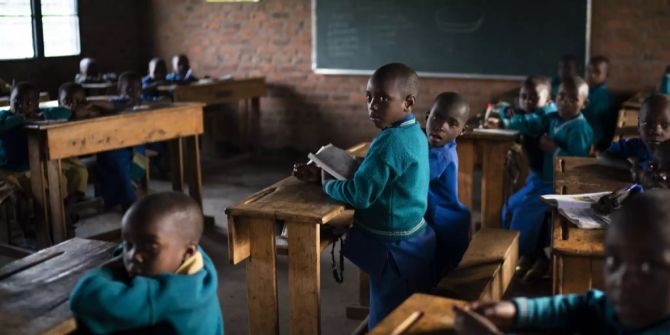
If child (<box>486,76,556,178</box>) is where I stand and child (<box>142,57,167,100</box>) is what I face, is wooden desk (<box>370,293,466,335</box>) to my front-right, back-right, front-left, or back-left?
back-left

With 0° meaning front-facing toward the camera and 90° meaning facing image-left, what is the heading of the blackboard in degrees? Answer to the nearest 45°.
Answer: approximately 0°

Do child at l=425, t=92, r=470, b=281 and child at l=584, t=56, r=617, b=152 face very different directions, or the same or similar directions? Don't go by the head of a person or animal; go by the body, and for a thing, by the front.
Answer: same or similar directions

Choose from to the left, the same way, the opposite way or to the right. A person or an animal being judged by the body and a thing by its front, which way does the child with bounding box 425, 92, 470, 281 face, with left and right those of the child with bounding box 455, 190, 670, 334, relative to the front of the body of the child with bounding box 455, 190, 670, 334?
the same way

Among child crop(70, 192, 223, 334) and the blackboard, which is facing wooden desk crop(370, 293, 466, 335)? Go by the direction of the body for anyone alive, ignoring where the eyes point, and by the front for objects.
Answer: the blackboard

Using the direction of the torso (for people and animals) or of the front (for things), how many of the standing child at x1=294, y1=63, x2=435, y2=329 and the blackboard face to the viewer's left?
1

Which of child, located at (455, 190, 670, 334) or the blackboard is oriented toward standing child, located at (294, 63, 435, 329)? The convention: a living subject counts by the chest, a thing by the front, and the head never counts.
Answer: the blackboard

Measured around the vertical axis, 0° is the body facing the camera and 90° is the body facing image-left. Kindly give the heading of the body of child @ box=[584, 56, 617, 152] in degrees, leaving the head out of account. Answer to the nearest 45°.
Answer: approximately 45°

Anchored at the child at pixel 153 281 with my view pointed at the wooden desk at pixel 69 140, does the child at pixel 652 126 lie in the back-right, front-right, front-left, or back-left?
front-right

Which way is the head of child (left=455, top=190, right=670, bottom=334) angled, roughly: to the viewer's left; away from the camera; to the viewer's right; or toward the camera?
toward the camera
